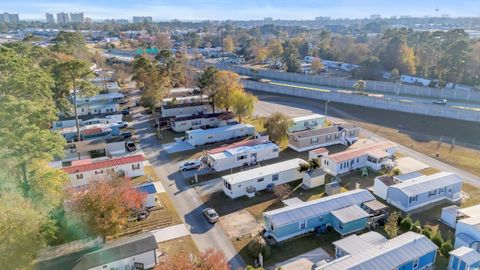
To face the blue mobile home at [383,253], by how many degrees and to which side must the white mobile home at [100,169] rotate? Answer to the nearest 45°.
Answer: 0° — it already faces it

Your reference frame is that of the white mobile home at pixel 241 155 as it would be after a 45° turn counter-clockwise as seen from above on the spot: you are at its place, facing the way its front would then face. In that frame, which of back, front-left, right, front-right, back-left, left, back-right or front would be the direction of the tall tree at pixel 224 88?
left

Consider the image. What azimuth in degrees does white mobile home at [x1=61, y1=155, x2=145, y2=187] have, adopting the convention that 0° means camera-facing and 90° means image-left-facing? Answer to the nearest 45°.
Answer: approximately 315°

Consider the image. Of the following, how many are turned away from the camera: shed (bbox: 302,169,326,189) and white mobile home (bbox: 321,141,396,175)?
0

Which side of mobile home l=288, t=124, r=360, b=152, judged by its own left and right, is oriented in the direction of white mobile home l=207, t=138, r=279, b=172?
right

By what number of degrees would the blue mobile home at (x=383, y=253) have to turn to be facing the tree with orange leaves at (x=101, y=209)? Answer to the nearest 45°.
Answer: approximately 135° to its right

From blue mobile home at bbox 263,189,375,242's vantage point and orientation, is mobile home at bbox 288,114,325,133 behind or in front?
behind

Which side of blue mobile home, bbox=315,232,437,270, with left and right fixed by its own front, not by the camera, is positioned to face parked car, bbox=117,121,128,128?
back

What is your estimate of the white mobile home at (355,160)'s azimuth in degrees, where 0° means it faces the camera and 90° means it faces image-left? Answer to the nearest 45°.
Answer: approximately 315°

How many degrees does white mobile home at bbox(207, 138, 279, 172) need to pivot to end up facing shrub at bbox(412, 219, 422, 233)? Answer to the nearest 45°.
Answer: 0° — it already faces it
